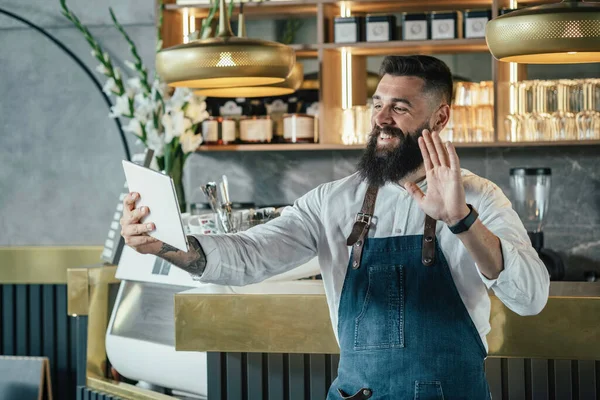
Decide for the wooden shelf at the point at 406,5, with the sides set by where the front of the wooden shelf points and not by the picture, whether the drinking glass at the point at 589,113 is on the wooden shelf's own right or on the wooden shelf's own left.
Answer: on the wooden shelf's own left

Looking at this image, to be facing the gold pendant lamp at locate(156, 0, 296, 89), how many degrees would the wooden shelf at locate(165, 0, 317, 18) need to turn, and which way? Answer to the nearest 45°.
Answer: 0° — it already faces it

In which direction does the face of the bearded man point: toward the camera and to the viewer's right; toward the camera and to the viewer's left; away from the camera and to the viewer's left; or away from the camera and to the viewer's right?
toward the camera and to the viewer's left

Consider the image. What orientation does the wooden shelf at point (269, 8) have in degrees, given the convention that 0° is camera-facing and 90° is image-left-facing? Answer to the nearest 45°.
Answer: approximately 0°

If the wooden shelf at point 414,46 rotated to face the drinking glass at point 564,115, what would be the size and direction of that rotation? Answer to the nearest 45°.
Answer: approximately 90° to its left

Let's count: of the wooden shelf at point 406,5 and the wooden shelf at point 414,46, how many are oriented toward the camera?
2

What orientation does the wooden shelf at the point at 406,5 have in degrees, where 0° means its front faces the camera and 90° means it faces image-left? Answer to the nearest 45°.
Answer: approximately 0°

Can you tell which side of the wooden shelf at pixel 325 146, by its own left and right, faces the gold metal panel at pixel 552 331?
front
